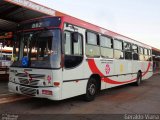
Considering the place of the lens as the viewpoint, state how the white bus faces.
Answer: facing the viewer and to the left of the viewer
